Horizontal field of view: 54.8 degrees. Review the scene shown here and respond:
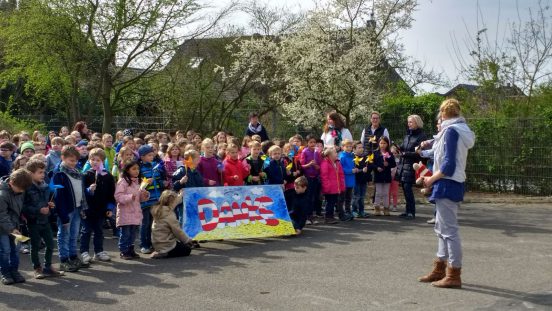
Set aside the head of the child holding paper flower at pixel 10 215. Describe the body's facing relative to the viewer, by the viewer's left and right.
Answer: facing the viewer and to the right of the viewer

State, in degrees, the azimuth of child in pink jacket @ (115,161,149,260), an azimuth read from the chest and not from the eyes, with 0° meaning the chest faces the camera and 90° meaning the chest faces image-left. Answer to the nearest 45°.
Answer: approximately 315°

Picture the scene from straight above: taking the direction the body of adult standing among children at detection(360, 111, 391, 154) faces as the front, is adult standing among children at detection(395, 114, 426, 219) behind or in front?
in front

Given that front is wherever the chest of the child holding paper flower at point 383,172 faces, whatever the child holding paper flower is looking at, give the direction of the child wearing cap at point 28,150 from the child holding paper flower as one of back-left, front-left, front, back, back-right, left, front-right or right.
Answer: front-right

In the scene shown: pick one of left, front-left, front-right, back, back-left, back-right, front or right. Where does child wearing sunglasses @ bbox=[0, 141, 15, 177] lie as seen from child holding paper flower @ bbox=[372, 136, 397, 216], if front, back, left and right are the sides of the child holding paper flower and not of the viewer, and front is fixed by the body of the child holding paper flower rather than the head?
front-right

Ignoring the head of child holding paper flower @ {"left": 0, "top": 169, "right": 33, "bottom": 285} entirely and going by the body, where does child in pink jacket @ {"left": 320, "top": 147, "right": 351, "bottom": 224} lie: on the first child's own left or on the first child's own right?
on the first child's own left

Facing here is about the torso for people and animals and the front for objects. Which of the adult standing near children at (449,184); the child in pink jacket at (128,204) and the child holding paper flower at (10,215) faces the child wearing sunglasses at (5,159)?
the adult standing near children

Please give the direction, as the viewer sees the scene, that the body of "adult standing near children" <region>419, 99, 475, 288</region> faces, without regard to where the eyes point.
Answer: to the viewer's left

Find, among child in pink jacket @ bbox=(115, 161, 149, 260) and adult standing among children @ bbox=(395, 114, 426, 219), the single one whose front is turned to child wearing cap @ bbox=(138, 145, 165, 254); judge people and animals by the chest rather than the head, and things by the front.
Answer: the adult standing among children

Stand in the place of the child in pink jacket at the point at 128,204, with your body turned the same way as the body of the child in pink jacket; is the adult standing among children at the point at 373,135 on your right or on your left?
on your left

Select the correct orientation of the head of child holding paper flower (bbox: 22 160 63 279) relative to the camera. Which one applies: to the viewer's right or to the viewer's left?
to the viewer's right
